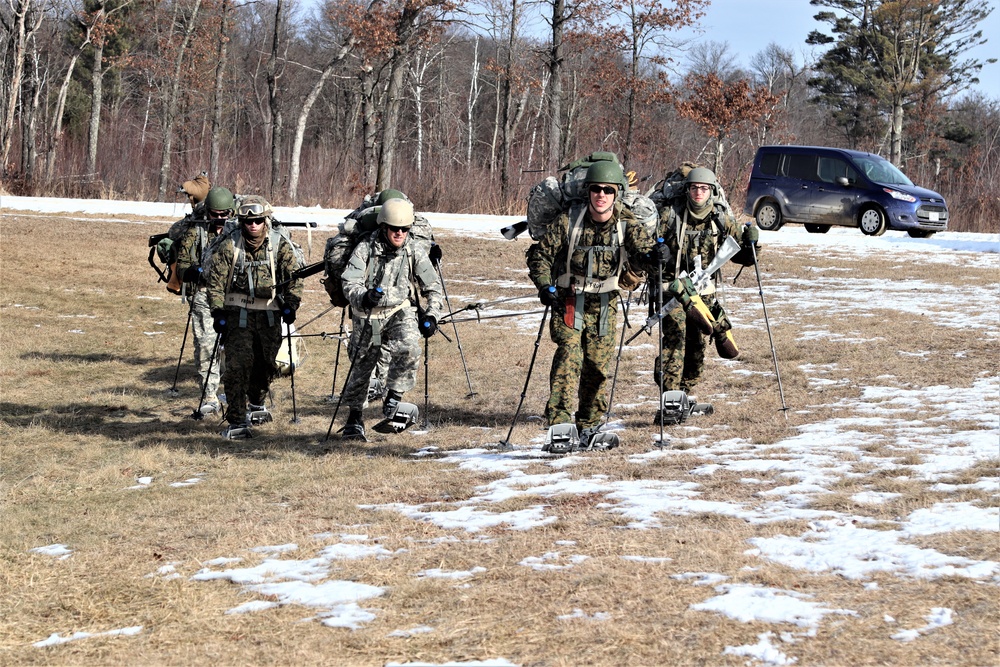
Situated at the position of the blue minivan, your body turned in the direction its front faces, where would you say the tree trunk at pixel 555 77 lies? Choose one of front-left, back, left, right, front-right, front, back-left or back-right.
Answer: back

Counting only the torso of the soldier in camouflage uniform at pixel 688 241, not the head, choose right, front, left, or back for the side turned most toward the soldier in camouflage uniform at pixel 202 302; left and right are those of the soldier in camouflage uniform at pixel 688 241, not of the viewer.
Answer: right

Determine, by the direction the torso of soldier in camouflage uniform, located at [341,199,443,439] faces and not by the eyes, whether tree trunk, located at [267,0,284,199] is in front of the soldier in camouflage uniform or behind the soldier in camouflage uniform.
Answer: behind

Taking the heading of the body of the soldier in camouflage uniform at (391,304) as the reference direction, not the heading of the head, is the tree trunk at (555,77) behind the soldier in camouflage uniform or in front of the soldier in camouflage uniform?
behind

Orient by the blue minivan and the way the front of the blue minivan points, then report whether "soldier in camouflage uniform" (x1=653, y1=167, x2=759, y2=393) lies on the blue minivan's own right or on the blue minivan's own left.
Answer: on the blue minivan's own right

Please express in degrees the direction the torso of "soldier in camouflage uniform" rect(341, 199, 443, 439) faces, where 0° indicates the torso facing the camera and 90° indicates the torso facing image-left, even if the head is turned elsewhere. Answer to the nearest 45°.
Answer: approximately 0°

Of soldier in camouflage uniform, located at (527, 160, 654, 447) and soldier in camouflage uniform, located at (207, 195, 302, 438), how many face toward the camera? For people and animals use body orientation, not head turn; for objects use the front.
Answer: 2
